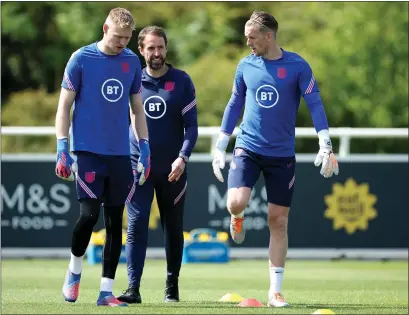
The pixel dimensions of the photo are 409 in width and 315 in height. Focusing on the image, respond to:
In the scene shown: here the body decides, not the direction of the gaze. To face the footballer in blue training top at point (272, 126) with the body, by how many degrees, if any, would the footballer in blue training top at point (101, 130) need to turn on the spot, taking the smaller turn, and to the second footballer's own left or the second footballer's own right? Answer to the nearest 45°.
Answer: approximately 45° to the second footballer's own left

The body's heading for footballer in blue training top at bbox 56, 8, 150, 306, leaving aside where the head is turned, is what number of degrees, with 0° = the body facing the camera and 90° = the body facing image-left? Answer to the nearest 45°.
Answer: approximately 315°
